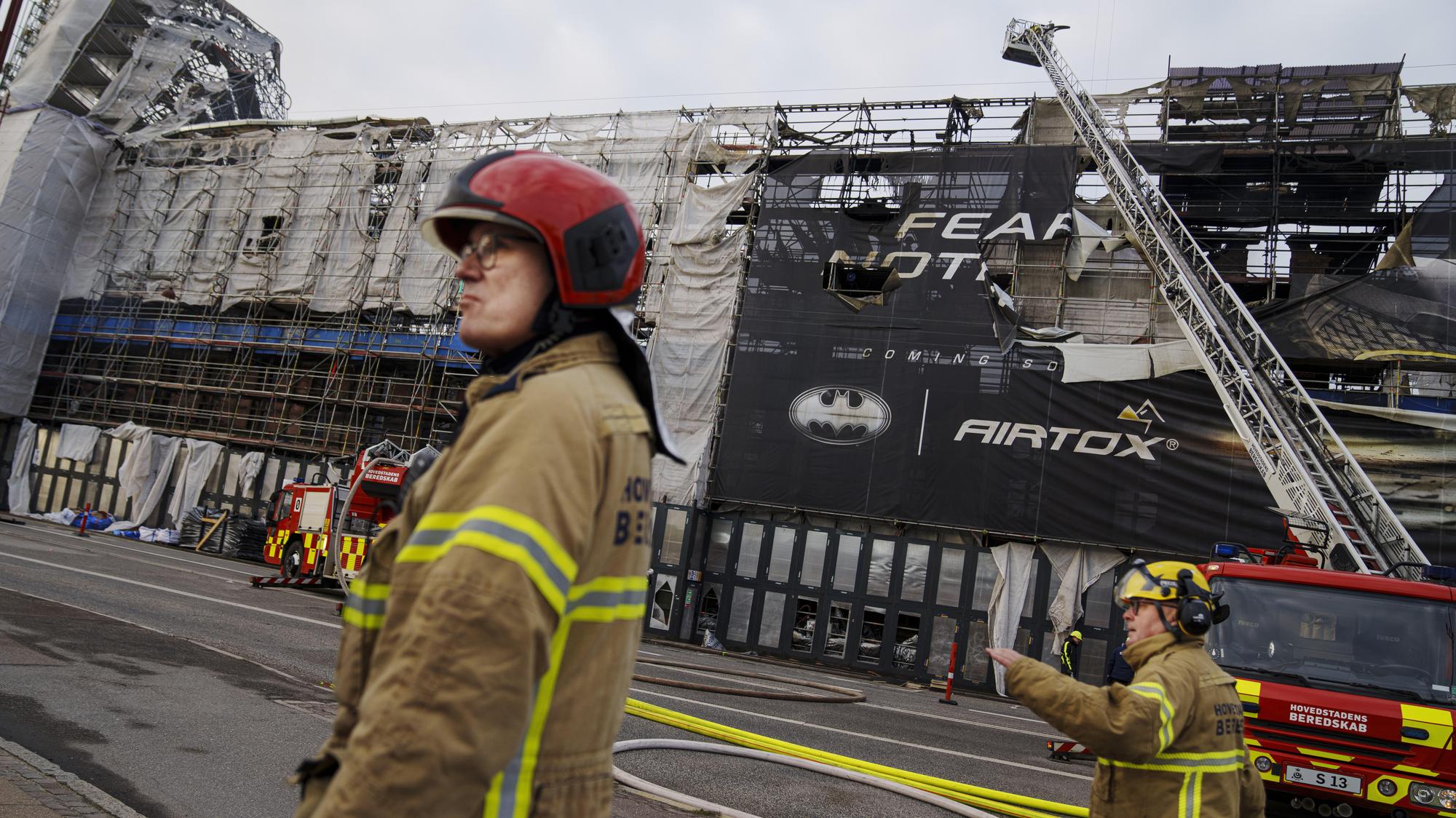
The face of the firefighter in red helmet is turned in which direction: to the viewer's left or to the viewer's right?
to the viewer's left

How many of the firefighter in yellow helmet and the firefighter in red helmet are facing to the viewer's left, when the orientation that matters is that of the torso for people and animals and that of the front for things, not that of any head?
2

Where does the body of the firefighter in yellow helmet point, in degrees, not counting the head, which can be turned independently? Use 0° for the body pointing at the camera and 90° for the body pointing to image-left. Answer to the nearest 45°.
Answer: approximately 90°

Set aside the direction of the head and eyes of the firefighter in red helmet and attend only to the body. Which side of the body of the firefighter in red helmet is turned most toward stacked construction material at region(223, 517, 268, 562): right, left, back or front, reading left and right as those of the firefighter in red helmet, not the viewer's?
right

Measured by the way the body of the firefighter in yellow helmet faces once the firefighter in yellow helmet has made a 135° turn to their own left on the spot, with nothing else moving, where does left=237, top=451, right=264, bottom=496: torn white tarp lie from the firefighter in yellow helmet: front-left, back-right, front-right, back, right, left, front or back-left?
back

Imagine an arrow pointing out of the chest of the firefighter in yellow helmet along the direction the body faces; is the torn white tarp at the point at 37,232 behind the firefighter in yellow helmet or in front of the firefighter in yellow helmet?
in front

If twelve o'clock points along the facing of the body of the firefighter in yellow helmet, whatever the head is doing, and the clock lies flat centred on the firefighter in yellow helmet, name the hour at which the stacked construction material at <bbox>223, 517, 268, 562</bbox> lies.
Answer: The stacked construction material is roughly at 1 o'clock from the firefighter in yellow helmet.

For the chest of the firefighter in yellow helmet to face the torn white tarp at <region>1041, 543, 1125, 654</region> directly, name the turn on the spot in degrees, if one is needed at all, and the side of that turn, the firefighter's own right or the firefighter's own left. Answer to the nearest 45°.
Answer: approximately 90° to the firefighter's own right

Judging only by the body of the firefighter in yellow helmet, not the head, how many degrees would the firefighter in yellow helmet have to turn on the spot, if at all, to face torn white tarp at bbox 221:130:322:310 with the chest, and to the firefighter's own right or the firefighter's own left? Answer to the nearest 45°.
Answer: approximately 45° to the firefighter's own right

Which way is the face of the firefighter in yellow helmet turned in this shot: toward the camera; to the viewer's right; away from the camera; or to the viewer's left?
to the viewer's left

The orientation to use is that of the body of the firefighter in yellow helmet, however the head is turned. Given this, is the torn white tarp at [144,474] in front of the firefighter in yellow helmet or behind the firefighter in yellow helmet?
in front

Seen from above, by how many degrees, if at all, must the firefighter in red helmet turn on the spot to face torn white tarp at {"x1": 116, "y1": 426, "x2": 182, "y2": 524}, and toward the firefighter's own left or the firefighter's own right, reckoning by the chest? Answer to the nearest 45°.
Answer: approximately 90° to the firefighter's own right

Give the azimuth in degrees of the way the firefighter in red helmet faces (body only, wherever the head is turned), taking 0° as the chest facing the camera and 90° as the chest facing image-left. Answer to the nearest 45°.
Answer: approximately 90°

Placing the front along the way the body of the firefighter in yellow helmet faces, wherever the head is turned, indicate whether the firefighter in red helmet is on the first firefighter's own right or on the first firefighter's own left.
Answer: on the first firefighter's own left
